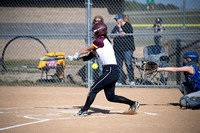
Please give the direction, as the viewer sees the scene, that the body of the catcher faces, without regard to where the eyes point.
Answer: to the viewer's left

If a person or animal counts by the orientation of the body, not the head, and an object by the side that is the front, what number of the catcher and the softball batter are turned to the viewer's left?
2

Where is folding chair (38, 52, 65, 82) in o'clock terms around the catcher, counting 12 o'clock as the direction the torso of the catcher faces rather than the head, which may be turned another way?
The folding chair is roughly at 1 o'clock from the catcher.

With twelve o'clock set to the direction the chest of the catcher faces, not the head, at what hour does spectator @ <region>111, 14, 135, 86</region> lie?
The spectator is roughly at 2 o'clock from the catcher.

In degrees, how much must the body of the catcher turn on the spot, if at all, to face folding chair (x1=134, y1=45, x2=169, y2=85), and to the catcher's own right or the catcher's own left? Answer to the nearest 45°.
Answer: approximately 90° to the catcher's own right

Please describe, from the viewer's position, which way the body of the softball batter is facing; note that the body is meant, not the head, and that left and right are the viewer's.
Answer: facing to the left of the viewer

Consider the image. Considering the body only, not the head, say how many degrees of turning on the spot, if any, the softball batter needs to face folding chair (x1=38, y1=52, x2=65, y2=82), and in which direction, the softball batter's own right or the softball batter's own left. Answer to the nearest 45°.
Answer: approximately 90° to the softball batter's own right

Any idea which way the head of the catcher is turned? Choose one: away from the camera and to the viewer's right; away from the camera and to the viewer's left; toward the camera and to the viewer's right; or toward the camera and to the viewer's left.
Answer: toward the camera and to the viewer's left
